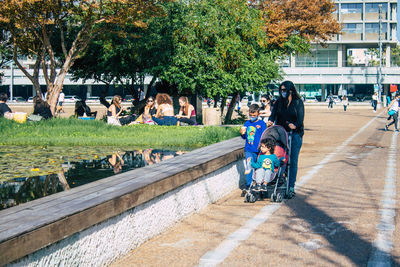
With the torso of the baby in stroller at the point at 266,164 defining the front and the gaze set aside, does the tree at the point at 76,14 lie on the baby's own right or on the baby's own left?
on the baby's own right

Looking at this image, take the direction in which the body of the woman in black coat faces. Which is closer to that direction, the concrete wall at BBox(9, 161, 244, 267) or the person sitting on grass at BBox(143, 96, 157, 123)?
the concrete wall

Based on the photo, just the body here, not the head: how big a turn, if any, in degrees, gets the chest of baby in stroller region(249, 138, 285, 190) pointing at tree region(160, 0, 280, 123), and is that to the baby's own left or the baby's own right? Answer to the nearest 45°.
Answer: approximately 135° to the baby's own right

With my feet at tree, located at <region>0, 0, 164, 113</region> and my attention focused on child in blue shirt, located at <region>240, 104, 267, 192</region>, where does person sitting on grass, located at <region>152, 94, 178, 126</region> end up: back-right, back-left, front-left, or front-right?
front-left

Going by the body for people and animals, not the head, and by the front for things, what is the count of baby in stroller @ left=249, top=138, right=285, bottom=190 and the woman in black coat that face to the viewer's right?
0

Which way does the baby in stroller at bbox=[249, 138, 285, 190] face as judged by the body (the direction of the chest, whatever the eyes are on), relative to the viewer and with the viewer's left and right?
facing the viewer and to the left of the viewer

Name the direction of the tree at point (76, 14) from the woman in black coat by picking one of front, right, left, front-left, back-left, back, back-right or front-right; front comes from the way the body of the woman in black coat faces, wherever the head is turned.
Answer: right

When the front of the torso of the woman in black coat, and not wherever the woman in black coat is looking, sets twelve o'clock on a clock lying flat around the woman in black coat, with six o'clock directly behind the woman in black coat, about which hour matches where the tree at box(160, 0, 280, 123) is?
The tree is roughly at 4 o'clock from the woman in black coat.

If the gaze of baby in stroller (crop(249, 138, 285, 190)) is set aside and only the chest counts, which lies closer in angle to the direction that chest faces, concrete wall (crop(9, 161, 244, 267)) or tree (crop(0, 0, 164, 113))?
the concrete wall

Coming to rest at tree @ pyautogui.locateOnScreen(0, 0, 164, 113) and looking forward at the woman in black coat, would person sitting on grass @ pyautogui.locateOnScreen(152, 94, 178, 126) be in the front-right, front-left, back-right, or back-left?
front-left

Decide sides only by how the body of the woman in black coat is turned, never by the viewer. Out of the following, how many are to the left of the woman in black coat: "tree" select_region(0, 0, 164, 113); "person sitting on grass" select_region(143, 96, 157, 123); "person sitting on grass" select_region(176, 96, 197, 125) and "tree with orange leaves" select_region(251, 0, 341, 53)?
0

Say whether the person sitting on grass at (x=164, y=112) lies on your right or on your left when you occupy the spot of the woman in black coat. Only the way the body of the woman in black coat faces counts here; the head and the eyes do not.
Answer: on your right

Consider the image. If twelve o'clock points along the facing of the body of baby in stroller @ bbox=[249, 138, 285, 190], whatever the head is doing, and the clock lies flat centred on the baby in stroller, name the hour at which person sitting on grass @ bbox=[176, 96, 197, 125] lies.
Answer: The person sitting on grass is roughly at 4 o'clock from the baby in stroller.

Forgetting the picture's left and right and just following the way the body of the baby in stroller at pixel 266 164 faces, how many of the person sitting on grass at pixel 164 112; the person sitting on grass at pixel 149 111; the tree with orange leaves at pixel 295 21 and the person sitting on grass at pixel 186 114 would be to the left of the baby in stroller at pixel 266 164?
0

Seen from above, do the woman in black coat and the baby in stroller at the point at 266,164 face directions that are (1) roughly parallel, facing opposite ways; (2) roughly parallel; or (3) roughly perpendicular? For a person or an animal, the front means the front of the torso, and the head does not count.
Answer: roughly parallel

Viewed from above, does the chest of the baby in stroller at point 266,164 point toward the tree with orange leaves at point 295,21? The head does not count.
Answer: no

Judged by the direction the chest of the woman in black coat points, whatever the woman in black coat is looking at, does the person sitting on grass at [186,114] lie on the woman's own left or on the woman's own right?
on the woman's own right

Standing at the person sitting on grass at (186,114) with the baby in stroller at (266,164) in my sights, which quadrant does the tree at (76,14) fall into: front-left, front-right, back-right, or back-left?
back-right

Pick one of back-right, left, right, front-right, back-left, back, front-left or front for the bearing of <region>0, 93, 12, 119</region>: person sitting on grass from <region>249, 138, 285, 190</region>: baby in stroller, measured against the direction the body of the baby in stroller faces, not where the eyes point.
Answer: right

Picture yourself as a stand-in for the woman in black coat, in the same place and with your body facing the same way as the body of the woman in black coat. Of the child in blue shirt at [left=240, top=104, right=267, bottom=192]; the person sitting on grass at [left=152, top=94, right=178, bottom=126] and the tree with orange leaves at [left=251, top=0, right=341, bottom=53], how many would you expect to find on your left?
0
